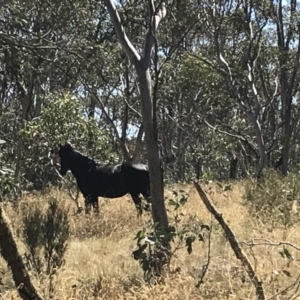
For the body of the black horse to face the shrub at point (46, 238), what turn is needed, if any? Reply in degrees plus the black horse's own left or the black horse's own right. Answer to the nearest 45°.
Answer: approximately 90° to the black horse's own left

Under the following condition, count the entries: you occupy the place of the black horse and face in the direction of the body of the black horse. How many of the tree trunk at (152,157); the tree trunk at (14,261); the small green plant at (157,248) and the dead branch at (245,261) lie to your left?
4

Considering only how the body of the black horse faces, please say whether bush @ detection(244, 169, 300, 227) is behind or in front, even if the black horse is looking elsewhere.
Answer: behind

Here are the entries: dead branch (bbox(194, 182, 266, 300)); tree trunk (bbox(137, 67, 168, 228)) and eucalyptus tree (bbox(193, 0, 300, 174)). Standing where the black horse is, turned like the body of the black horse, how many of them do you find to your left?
2

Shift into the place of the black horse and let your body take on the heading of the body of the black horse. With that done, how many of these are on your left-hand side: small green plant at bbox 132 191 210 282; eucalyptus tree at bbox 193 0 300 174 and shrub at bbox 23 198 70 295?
2

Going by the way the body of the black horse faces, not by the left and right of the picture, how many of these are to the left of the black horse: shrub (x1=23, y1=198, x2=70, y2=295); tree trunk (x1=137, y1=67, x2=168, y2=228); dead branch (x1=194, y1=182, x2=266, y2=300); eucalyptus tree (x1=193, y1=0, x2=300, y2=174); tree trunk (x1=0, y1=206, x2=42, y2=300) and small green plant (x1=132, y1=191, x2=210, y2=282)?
5

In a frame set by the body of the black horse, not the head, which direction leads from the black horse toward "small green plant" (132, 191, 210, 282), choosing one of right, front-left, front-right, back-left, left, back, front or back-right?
left

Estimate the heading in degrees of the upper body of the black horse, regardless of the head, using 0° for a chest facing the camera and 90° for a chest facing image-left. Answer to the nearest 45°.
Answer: approximately 90°

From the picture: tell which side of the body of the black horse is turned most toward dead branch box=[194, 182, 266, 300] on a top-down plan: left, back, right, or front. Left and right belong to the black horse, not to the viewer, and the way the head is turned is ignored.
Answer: left

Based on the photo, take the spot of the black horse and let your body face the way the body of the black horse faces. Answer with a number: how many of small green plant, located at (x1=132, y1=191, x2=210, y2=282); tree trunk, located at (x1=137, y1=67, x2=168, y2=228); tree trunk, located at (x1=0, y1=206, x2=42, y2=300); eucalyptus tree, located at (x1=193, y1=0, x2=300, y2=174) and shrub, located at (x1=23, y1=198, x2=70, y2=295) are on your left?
4

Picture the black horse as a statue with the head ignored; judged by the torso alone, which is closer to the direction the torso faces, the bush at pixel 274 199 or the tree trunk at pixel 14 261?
the tree trunk

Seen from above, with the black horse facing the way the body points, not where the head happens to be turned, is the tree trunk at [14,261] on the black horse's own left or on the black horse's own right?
on the black horse's own left
